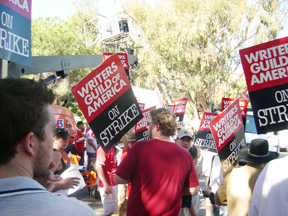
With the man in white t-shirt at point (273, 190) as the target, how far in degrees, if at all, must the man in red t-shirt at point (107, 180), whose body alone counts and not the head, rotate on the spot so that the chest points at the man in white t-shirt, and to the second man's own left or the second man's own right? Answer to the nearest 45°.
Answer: approximately 45° to the second man's own right

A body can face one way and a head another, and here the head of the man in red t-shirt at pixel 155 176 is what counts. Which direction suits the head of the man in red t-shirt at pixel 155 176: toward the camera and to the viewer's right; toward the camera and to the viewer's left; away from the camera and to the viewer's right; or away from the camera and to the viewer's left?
away from the camera and to the viewer's left

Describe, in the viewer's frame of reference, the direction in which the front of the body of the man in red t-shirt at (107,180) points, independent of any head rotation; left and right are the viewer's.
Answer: facing the viewer and to the right of the viewer

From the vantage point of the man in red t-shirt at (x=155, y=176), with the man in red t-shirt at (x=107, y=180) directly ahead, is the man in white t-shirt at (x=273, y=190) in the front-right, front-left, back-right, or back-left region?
back-right

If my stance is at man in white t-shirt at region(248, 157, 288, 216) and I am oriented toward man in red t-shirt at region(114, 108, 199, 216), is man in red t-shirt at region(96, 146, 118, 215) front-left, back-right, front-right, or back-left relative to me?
front-right

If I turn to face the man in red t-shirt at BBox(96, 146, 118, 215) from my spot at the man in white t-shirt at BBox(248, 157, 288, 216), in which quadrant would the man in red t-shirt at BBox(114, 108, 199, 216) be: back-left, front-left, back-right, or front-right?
front-left

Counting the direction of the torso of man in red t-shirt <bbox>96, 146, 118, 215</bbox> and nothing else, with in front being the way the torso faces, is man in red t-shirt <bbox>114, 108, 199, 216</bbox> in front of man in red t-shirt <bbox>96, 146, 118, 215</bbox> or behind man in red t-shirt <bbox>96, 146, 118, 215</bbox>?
in front
